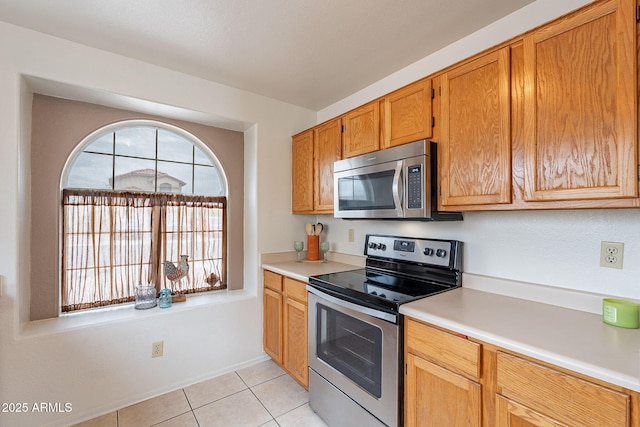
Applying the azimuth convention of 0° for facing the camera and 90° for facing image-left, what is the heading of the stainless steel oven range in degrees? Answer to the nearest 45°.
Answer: approximately 45°

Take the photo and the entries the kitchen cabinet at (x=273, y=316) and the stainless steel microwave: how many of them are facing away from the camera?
0

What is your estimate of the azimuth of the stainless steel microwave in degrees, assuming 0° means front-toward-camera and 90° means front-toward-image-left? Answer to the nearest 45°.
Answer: approximately 45°

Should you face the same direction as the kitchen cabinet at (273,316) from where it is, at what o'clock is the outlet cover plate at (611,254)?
The outlet cover plate is roughly at 9 o'clock from the kitchen cabinet.

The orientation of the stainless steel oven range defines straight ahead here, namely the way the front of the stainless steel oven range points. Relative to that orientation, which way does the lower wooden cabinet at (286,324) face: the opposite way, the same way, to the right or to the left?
the same way

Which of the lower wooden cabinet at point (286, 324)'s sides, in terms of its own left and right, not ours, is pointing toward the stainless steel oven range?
left

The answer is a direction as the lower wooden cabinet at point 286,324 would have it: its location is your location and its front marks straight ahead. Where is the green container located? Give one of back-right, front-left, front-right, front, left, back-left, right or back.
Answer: left

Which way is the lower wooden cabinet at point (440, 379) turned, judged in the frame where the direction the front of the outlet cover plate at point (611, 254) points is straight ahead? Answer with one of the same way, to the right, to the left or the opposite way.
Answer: the same way

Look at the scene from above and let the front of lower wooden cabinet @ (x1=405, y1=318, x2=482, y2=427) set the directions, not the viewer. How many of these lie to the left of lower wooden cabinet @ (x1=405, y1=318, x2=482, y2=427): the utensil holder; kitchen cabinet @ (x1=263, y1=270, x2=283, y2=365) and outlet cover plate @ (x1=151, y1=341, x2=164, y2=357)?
0

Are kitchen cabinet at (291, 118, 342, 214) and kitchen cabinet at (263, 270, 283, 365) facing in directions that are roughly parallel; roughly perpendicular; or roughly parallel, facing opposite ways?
roughly parallel

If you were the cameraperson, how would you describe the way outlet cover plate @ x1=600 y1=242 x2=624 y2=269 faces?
facing the viewer

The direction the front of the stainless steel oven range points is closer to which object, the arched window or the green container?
the arched window

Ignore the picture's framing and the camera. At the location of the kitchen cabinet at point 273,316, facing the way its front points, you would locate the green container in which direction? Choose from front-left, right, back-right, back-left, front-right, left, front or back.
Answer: left

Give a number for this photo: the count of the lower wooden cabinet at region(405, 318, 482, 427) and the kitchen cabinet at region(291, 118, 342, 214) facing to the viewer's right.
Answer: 0
